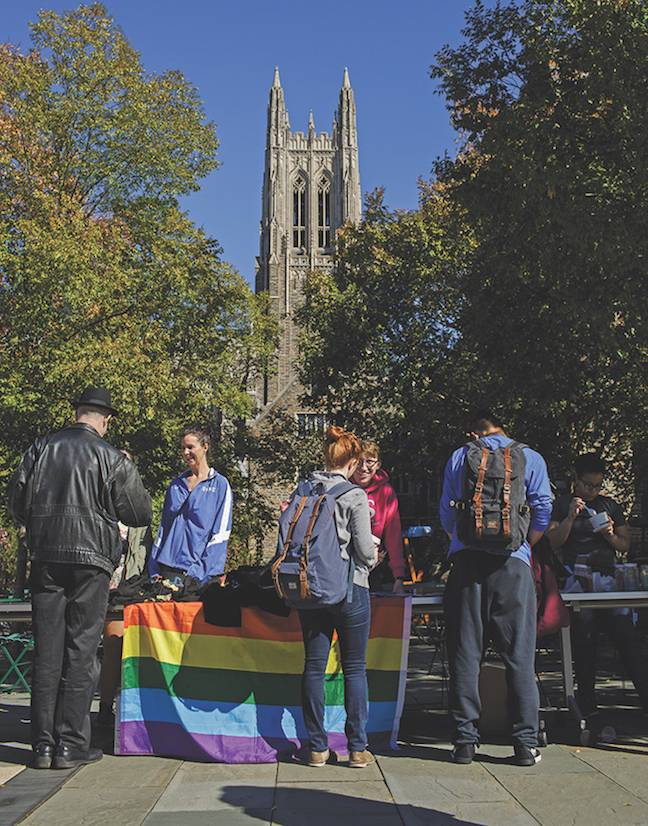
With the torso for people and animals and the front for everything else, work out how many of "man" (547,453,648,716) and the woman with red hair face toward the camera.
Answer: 1

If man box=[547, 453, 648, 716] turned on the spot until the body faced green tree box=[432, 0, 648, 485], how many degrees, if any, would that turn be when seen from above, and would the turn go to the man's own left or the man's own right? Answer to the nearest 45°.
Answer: approximately 180°

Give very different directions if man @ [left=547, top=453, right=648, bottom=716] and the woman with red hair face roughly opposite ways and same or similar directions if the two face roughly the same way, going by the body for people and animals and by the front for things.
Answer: very different directions

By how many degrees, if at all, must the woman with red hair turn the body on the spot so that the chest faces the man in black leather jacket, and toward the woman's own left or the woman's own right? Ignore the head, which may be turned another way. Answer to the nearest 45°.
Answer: approximately 135° to the woman's own left

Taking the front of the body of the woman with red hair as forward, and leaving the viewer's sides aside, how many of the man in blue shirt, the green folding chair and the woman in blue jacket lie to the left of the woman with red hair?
2

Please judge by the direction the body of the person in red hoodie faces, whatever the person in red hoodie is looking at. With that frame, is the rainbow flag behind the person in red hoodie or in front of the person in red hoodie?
in front

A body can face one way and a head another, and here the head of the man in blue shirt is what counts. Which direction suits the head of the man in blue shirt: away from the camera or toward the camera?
away from the camera

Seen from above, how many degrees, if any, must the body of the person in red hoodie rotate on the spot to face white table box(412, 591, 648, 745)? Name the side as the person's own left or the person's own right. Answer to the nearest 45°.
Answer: approximately 90° to the person's own left

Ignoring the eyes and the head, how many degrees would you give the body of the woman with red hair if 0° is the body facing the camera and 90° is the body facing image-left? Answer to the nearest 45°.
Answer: approximately 225°

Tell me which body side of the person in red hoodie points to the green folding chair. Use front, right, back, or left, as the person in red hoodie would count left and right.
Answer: right

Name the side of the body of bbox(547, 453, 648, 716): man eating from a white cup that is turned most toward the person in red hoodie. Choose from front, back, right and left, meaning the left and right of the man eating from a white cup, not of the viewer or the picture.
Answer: right

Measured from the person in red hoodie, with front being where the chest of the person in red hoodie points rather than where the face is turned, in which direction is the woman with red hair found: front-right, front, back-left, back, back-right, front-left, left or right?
front-left

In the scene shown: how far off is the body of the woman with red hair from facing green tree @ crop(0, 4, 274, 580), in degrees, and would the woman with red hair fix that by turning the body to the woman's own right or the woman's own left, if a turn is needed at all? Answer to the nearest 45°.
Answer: approximately 45° to the woman's own left
